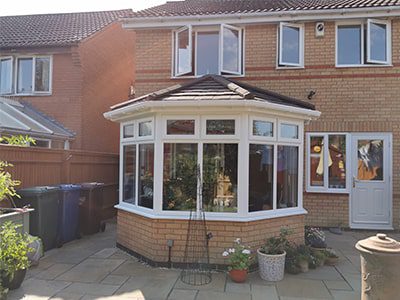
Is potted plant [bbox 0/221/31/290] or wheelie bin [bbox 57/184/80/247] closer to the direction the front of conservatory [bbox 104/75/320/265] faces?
the potted plant

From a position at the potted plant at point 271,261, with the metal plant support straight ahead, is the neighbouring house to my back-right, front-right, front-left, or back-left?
front-right

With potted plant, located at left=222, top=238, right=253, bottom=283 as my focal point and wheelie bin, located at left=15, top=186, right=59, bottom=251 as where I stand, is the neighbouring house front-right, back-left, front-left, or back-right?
back-left

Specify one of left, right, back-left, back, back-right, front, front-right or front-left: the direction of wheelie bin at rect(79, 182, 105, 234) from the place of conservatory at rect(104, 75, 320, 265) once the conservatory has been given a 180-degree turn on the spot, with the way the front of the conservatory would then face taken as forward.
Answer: front-left

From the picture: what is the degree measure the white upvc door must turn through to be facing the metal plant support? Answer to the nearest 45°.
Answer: approximately 45° to its right

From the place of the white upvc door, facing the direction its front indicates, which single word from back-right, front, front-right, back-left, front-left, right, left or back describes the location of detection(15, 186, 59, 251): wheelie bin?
front-right

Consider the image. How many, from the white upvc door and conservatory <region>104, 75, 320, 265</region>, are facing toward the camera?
2

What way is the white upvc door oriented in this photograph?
toward the camera

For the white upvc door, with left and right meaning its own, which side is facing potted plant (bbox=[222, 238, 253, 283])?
front

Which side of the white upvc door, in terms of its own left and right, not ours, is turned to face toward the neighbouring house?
right

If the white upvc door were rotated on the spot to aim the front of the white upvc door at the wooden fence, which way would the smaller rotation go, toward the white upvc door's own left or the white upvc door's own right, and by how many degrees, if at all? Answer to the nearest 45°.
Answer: approximately 45° to the white upvc door's own right

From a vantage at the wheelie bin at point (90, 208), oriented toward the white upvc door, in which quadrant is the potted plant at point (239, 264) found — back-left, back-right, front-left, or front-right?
front-right
